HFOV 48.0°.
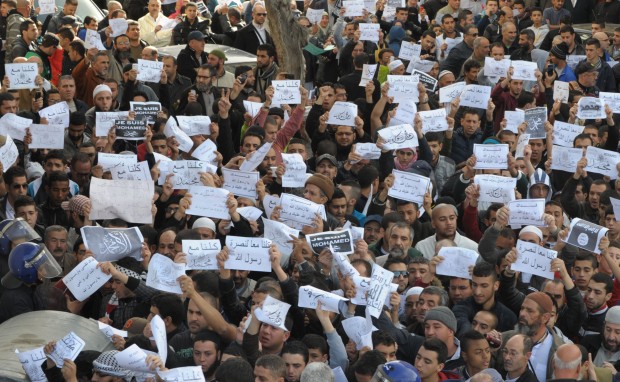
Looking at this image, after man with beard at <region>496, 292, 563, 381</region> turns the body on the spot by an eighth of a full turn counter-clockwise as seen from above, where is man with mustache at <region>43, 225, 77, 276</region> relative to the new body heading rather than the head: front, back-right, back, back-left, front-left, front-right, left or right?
right

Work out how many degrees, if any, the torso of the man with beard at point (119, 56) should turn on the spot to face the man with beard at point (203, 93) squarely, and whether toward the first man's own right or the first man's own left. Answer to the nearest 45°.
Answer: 0° — they already face them

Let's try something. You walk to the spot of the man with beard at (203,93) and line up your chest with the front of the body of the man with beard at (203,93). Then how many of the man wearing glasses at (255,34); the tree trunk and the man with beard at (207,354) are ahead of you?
1

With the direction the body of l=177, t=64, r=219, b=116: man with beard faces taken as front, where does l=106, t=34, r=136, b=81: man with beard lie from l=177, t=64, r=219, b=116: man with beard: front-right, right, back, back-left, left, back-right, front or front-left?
back-right

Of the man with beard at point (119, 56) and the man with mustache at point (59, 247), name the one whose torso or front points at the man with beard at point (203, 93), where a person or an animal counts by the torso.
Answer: the man with beard at point (119, 56)

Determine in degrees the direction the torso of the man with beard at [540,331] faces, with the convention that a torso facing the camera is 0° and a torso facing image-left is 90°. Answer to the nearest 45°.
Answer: approximately 45°

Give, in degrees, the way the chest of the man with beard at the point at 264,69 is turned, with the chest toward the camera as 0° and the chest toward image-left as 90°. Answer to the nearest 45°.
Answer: approximately 45°

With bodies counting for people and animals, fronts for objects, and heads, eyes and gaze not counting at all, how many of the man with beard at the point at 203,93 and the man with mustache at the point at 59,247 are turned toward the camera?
2
